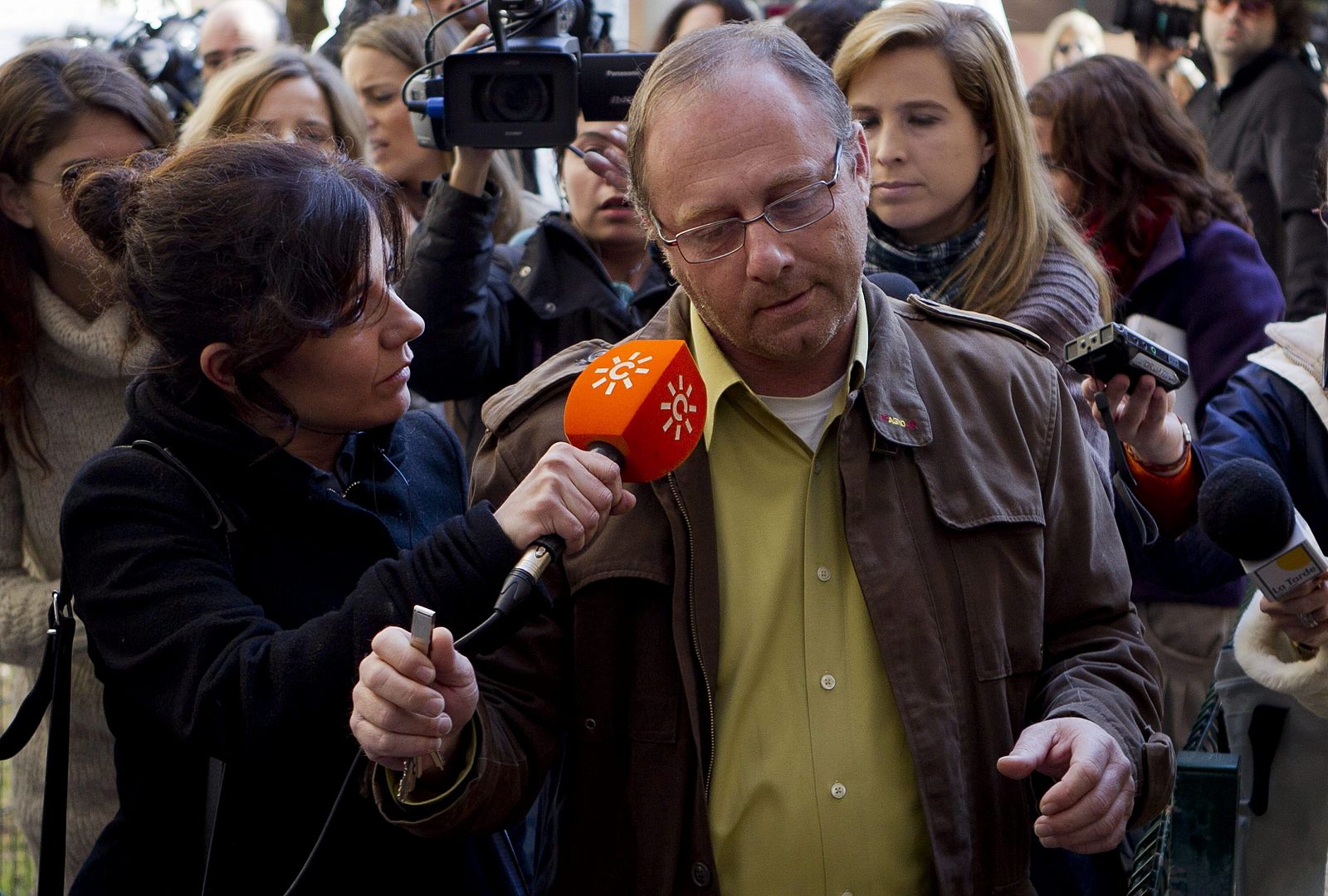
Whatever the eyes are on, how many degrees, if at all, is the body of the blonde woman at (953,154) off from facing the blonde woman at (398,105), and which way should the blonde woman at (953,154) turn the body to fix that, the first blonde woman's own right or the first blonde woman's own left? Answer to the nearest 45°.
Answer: approximately 90° to the first blonde woman's own right

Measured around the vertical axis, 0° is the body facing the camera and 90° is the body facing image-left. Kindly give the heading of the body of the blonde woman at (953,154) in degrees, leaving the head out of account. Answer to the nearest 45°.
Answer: approximately 45°

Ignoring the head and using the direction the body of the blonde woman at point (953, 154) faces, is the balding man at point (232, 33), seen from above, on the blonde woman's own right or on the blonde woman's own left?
on the blonde woman's own right

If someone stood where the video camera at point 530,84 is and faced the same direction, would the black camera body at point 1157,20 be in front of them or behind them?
behind

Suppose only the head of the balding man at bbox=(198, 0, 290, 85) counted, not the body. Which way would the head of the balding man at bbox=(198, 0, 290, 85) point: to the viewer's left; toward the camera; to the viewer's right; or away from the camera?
toward the camera

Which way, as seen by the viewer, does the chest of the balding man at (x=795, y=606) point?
toward the camera

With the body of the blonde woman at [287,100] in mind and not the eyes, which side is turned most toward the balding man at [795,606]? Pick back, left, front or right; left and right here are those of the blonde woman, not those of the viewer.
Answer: front

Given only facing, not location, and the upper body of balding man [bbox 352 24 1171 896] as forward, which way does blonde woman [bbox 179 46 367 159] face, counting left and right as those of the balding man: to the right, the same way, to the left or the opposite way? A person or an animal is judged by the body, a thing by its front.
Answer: the same way

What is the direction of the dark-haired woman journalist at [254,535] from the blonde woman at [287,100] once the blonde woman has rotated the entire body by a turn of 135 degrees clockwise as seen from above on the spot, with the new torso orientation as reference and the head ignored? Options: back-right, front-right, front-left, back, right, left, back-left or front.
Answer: back-left

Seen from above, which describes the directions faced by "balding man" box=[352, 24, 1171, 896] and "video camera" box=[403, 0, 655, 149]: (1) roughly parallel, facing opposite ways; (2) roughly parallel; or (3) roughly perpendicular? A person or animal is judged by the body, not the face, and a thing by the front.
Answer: roughly parallel

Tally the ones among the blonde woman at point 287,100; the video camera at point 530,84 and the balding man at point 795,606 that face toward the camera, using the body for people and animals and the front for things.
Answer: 3

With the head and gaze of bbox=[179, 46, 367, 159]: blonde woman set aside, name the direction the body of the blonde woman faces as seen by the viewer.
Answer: toward the camera

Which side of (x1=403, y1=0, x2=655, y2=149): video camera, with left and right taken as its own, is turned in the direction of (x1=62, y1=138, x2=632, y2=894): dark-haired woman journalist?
front

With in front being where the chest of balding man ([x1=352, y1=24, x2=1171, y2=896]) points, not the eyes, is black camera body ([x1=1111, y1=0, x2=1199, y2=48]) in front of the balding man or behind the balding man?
behind

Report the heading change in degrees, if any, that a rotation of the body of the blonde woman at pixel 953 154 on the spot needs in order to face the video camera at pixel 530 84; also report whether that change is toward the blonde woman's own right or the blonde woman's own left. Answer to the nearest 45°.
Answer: approximately 45° to the blonde woman's own right
